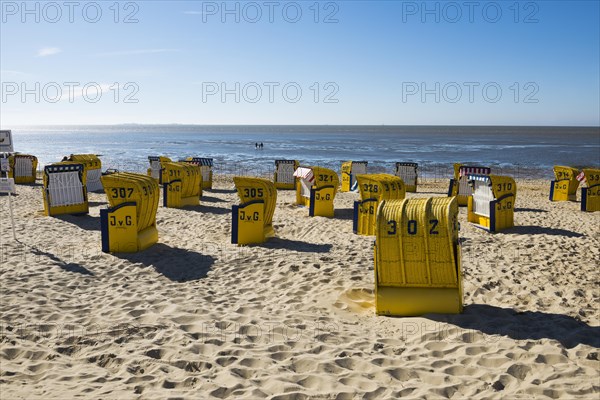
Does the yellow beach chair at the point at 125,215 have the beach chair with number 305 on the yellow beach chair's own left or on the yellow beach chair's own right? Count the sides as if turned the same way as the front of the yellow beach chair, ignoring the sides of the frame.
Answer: on the yellow beach chair's own right

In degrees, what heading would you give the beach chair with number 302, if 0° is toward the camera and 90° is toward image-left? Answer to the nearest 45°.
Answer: approximately 180°

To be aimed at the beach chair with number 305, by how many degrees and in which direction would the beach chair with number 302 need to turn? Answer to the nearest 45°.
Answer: approximately 45° to its left

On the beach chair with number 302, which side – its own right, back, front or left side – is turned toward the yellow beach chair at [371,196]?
front

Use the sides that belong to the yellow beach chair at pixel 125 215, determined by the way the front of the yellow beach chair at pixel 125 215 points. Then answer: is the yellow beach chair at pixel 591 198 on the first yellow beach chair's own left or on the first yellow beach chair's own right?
on the first yellow beach chair's own right

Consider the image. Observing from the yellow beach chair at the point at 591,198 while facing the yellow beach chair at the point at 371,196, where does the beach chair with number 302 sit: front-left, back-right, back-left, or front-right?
front-left

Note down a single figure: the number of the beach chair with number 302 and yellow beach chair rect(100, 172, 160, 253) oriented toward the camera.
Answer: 0
